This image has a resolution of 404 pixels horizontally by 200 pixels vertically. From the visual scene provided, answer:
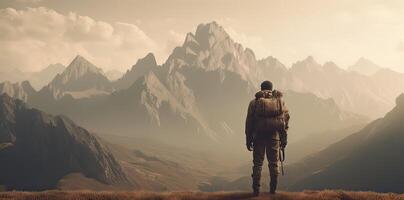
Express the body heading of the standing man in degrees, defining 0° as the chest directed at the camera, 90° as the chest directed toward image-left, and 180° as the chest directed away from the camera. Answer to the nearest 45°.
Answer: approximately 180°
